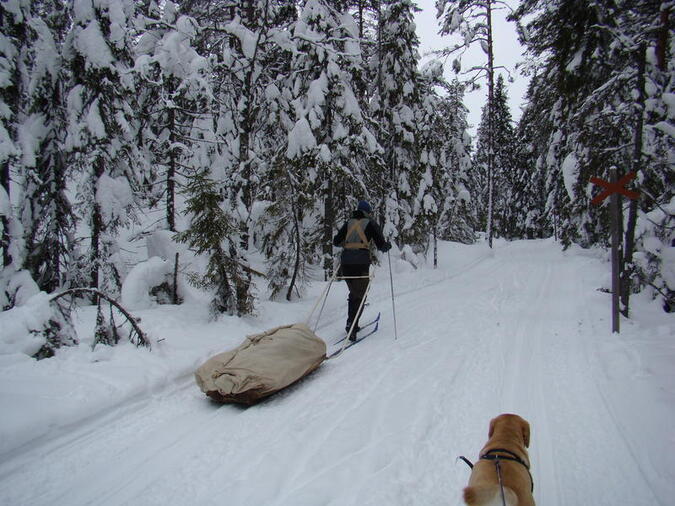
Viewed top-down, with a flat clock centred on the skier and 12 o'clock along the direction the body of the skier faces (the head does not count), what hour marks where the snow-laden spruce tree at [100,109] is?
The snow-laden spruce tree is roughly at 8 o'clock from the skier.

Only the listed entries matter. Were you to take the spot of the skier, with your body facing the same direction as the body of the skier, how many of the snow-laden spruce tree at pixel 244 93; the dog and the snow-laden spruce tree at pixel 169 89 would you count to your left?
2

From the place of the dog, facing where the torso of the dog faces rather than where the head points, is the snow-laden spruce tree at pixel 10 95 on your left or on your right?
on your left

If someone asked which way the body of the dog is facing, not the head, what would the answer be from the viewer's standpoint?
away from the camera

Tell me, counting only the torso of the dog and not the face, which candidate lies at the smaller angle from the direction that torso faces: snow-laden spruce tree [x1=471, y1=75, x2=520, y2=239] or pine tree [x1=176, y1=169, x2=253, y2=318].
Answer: the snow-laden spruce tree

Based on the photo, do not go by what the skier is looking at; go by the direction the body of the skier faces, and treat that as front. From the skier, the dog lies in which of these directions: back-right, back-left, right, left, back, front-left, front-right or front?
back-right

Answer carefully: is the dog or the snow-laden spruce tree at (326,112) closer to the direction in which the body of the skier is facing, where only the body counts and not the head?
the snow-laden spruce tree

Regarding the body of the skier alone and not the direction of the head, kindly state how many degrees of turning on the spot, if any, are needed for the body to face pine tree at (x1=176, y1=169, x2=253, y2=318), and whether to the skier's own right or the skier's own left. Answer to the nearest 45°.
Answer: approximately 45° to the skier's own left

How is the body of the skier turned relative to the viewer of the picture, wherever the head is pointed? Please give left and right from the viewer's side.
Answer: facing away from the viewer and to the right of the viewer

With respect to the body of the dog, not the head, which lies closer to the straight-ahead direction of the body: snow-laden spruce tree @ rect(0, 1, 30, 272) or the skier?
the skier

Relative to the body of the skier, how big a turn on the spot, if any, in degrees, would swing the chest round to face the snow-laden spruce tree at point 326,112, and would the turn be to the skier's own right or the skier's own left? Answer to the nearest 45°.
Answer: approximately 45° to the skier's own left

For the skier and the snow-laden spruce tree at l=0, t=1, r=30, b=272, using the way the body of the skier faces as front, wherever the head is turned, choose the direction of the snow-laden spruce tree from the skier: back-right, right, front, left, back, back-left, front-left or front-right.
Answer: back-left

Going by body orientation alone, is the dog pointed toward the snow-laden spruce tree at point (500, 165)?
yes
